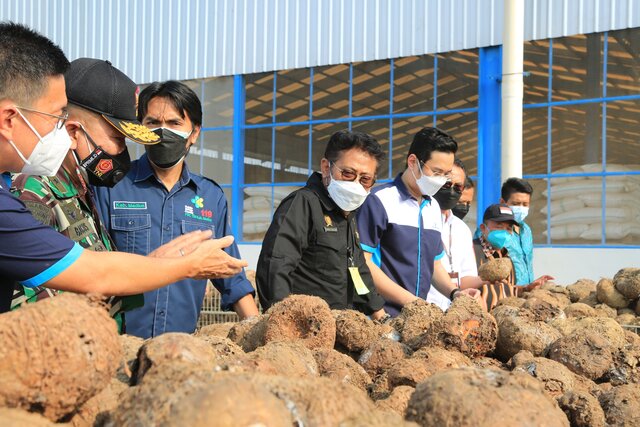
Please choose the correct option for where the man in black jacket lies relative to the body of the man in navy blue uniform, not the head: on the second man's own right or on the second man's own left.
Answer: on the second man's own left

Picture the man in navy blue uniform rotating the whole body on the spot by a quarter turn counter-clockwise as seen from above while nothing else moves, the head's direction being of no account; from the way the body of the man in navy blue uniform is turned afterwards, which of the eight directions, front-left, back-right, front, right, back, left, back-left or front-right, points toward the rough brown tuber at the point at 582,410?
front-right

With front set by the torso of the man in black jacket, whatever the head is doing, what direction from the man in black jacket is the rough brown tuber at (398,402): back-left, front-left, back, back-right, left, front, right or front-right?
front-right

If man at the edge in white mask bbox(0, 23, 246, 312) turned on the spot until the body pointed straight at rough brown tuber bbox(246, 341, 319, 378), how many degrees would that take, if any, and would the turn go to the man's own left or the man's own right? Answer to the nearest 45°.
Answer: approximately 45° to the man's own right

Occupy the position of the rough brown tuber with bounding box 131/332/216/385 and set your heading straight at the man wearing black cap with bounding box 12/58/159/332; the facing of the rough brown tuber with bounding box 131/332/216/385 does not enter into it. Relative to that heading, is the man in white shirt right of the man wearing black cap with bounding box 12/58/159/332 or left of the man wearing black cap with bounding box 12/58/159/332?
right

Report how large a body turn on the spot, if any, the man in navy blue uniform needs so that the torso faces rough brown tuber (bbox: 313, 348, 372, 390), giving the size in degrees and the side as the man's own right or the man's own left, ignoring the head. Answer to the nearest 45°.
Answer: approximately 45° to the man's own left

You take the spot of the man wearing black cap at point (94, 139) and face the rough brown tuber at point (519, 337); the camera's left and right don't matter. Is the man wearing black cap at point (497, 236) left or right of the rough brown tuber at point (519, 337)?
left

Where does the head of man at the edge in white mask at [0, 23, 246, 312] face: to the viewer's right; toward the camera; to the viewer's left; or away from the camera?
to the viewer's right

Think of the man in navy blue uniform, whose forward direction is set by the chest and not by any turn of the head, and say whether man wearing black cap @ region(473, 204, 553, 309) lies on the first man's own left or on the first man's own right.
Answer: on the first man's own left

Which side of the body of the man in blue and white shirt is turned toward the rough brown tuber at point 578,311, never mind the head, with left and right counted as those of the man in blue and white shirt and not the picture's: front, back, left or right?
left

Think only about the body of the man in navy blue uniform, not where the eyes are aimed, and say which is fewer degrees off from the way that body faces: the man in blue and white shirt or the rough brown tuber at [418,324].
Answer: the rough brown tuber

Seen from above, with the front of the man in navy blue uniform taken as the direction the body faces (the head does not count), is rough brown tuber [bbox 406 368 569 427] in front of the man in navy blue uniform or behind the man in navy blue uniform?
in front

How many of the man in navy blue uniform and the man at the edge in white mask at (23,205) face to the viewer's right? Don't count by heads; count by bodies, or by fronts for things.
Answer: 1

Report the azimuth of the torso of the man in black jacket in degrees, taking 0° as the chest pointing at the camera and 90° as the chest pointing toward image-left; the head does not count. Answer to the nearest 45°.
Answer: approximately 315°

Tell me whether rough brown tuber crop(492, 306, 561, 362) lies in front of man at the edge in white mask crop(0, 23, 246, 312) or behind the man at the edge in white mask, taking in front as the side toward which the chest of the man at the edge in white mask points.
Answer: in front
